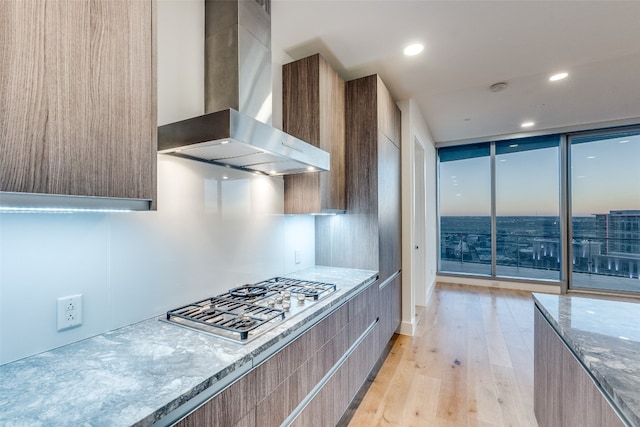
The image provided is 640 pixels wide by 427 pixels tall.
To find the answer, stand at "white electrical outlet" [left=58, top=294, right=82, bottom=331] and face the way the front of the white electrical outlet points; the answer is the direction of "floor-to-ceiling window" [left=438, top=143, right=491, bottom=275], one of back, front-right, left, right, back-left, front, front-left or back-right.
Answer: front-left

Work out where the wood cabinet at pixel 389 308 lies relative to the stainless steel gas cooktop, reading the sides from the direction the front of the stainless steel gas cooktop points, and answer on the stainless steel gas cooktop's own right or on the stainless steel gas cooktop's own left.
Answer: on the stainless steel gas cooktop's own left

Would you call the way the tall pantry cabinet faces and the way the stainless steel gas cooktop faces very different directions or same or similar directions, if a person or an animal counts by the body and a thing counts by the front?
same or similar directions

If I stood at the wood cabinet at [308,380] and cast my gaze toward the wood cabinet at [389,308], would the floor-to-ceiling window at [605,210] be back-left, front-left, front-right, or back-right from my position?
front-right

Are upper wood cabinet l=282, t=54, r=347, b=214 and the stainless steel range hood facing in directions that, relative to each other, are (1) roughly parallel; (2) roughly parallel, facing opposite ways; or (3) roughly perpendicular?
roughly parallel

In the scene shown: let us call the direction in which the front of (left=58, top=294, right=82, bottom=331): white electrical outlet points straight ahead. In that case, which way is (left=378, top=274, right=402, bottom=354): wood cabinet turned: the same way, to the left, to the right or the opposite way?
the same way

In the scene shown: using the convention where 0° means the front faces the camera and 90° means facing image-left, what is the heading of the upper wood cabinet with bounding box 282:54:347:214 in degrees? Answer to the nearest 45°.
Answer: approximately 315°

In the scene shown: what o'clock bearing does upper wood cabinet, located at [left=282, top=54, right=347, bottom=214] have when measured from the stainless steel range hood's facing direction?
The upper wood cabinet is roughly at 9 o'clock from the stainless steel range hood.

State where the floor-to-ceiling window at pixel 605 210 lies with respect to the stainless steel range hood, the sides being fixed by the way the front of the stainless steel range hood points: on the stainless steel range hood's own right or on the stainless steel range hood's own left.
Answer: on the stainless steel range hood's own left

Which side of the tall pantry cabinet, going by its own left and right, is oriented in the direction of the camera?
right

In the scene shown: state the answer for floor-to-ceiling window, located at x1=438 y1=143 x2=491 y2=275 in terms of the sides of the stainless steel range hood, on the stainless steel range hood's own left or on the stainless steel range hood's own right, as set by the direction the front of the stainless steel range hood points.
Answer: on the stainless steel range hood's own left

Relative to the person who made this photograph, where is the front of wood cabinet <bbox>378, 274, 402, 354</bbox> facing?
facing to the right of the viewer
